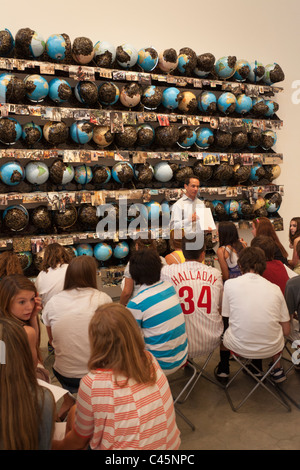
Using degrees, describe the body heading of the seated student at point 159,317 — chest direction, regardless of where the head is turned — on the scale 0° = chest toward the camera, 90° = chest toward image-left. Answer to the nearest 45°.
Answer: approximately 135°

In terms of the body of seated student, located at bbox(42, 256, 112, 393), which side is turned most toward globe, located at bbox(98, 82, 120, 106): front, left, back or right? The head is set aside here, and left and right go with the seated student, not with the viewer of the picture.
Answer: front

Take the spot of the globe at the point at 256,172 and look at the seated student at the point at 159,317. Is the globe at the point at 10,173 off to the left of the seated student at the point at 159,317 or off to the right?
right

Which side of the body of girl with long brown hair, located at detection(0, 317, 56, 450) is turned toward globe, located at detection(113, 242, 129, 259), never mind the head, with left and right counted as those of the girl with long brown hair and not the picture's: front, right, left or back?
front

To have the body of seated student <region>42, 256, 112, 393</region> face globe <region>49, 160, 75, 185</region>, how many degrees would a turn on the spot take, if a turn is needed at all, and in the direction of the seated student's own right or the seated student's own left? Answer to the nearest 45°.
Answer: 0° — they already face it

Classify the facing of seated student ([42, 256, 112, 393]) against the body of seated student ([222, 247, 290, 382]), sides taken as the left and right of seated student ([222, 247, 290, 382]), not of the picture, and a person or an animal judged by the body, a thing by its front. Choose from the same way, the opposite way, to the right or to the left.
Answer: the same way

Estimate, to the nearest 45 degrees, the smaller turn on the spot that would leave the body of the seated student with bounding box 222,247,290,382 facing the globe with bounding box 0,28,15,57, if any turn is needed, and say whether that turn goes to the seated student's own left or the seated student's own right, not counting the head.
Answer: approximately 45° to the seated student's own left

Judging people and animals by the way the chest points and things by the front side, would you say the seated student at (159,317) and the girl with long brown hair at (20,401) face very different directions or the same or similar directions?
same or similar directions

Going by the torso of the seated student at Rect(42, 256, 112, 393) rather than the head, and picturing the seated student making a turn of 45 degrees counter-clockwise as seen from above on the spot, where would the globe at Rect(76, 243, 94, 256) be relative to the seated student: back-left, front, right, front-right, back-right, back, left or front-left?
front-right

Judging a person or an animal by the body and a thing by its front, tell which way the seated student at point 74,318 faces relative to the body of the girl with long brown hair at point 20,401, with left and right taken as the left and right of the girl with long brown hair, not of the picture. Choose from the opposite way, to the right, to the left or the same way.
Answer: the same way

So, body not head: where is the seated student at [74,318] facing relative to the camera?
away from the camera

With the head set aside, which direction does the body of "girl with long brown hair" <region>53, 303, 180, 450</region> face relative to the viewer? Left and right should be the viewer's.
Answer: facing away from the viewer and to the left of the viewer

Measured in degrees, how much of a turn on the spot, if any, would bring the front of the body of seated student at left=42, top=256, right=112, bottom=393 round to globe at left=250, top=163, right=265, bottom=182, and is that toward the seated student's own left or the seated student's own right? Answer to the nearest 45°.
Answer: approximately 45° to the seated student's own right

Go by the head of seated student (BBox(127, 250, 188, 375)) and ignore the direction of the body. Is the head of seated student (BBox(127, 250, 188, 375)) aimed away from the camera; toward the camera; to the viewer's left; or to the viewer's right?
away from the camera

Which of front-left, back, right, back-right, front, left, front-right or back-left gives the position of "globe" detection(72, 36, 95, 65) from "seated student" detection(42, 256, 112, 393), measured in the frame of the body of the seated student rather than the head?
front

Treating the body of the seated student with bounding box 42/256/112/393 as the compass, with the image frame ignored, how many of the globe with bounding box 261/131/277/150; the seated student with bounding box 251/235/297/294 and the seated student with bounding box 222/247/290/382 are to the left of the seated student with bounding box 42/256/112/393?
0

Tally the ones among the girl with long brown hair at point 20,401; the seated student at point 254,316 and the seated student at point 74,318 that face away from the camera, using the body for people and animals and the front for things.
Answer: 3

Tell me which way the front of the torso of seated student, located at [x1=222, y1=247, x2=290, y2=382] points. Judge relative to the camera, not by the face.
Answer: away from the camera
